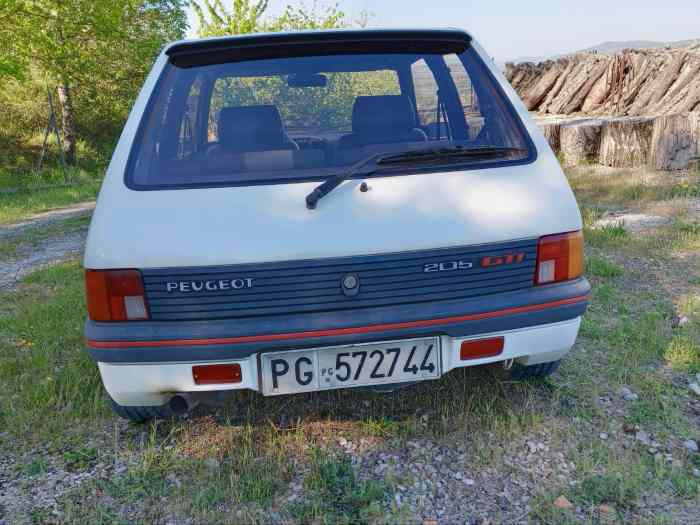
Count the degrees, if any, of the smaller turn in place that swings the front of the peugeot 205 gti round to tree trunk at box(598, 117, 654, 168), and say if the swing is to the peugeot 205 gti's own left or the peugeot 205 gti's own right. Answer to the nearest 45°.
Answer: approximately 45° to the peugeot 205 gti's own right

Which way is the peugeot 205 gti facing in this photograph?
away from the camera
